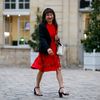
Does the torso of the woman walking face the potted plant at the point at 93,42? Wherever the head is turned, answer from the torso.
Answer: no

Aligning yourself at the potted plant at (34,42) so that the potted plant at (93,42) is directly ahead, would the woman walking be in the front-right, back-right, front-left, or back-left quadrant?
front-right

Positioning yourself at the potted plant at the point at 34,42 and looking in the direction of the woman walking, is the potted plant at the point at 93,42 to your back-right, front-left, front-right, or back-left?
front-left

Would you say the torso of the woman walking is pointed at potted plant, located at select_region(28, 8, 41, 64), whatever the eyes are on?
no

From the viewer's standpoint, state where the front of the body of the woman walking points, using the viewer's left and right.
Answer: facing the viewer and to the right of the viewer

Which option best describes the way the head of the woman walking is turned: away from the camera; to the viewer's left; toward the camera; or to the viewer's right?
toward the camera
